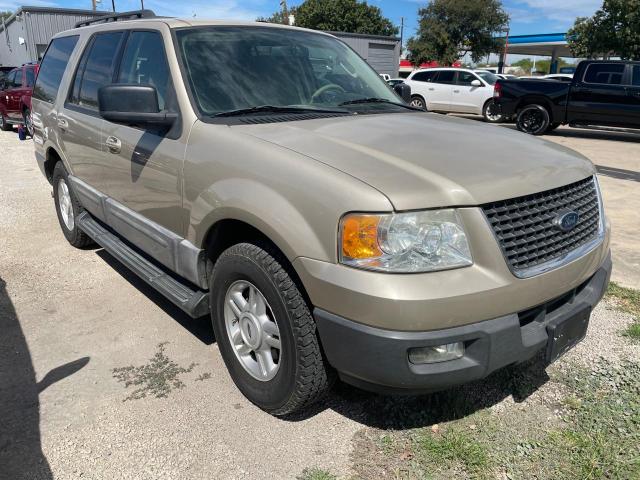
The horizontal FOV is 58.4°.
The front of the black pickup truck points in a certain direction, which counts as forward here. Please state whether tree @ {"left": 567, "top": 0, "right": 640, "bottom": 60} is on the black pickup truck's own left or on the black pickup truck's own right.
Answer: on the black pickup truck's own left

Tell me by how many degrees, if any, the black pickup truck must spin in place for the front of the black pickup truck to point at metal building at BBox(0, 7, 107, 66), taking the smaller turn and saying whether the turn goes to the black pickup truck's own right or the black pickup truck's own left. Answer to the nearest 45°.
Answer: approximately 180°

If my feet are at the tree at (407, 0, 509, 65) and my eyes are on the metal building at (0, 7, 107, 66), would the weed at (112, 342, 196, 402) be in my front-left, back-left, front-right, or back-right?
front-left

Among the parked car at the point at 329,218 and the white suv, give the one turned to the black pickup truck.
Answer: the white suv

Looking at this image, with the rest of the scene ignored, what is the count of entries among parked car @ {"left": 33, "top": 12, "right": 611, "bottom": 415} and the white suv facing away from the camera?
0

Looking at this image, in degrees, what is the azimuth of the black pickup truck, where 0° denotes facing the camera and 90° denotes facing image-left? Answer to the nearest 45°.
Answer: approximately 270°

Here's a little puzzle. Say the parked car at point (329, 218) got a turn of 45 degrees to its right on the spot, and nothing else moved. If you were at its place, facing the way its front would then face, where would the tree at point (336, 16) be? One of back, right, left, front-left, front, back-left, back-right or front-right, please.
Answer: back

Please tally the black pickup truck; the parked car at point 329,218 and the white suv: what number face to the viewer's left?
0

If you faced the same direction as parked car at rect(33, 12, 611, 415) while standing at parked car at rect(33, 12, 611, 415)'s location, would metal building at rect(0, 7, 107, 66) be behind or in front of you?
behind

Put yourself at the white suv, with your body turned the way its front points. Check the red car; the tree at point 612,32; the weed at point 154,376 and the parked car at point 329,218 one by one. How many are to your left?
1

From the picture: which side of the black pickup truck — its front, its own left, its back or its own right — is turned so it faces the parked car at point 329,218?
right

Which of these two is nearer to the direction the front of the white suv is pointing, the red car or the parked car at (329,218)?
the parked car

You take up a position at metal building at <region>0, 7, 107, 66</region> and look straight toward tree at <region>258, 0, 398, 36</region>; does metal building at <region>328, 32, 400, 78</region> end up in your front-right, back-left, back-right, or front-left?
front-right

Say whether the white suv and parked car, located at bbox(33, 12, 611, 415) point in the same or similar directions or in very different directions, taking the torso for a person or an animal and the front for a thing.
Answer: same or similar directions

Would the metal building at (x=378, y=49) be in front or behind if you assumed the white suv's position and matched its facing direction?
behind

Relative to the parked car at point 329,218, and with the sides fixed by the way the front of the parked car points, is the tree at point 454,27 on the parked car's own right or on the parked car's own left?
on the parked car's own left
